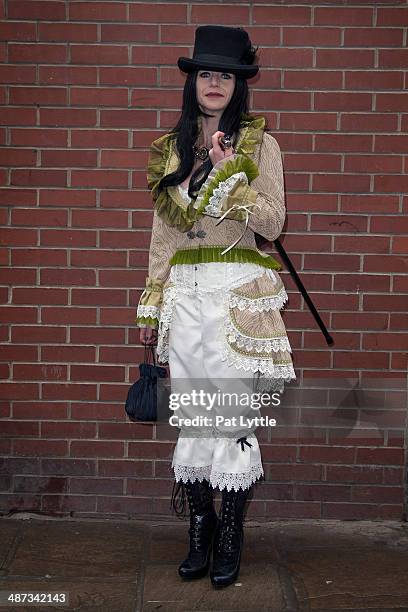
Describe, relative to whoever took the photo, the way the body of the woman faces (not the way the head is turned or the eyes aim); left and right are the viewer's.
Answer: facing the viewer and to the left of the viewer

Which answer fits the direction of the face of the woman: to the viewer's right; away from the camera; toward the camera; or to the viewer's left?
toward the camera
